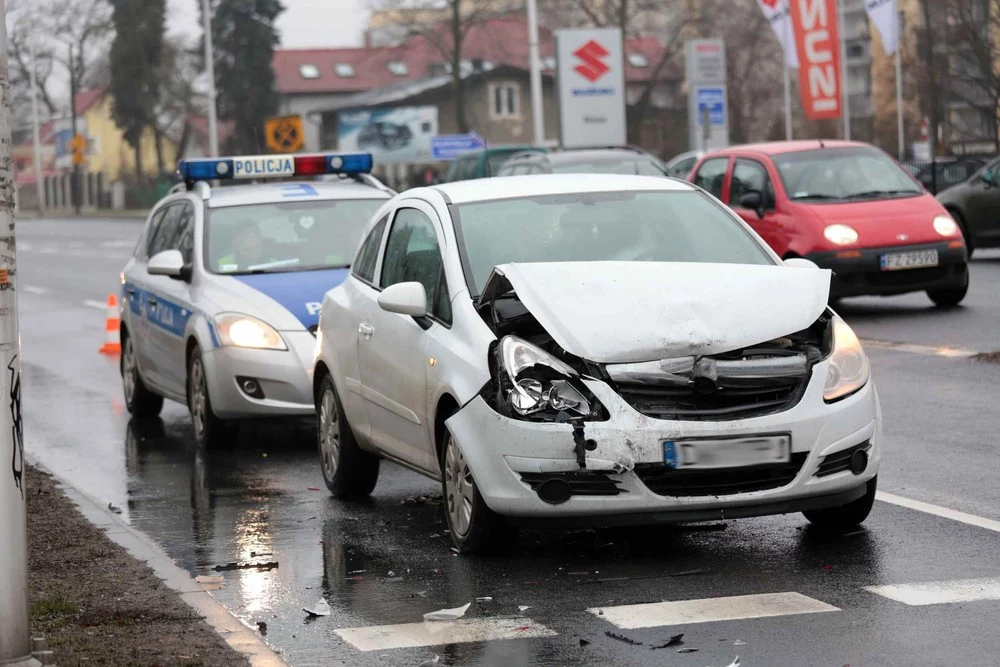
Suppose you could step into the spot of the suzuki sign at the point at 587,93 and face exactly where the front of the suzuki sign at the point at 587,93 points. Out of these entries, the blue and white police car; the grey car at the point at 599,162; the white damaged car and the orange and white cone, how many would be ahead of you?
4

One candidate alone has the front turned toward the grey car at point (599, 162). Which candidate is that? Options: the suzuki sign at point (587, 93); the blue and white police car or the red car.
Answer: the suzuki sign

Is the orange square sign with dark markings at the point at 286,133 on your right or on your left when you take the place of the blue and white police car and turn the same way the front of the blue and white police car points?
on your left

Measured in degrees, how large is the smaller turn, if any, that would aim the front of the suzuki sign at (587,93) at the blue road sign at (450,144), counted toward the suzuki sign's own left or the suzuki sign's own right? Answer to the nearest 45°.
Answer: approximately 135° to the suzuki sign's own right

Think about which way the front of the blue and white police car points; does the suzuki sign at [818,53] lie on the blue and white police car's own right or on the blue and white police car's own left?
on the blue and white police car's own left

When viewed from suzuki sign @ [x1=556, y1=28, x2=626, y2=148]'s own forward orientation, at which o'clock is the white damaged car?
The white damaged car is roughly at 12 o'clock from the suzuki sign.

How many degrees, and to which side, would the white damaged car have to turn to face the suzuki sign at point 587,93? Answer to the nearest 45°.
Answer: approximately 135° to its left

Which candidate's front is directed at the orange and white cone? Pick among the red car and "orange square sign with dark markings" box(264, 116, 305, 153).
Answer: the orange square sign with dark markings

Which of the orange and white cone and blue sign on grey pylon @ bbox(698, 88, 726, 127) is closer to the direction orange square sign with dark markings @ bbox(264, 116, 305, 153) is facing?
the orange and white cone

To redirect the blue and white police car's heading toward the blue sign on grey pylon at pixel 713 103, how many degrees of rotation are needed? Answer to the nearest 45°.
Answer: approximately 135° to its left

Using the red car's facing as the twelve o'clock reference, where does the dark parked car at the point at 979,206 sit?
The dark parked car is roughly at 8 o'clock from the red car.
